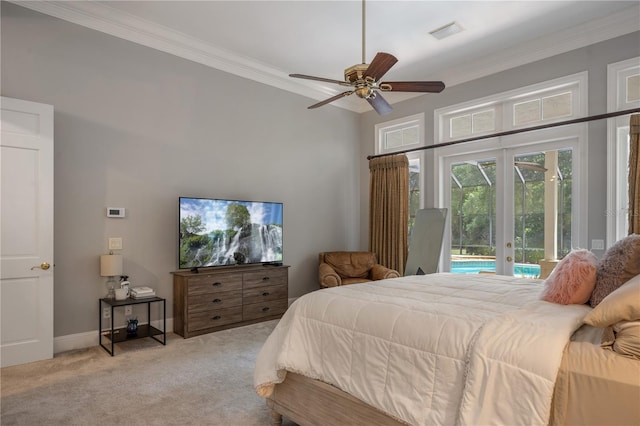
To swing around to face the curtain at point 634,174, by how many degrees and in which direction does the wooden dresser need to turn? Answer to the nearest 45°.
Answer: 0° — it already faces it

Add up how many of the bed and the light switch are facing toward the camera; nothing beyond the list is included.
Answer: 1

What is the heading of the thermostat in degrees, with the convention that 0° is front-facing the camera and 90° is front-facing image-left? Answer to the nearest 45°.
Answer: approximately 0°

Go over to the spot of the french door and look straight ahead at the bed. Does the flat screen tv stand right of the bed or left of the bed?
right

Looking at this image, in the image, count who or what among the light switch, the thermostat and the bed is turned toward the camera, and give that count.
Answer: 2

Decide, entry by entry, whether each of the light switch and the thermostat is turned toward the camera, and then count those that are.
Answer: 2

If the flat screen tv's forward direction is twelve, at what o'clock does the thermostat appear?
The thermostat is roughly at 4 o'clock from the flat screen tv.

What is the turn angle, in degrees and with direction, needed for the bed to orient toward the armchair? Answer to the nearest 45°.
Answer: approximately 45° to its right

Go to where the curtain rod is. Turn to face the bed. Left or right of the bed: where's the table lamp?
right

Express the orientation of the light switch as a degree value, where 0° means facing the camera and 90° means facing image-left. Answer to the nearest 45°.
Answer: approximately 0°

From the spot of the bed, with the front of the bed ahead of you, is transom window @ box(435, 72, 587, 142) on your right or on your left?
on your right

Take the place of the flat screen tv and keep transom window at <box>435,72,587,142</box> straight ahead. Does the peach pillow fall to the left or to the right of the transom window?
right

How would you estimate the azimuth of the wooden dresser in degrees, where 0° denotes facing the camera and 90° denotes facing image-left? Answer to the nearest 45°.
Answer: approximately 315°

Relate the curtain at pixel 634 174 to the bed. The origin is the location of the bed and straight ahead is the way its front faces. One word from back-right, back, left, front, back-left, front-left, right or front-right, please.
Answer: right

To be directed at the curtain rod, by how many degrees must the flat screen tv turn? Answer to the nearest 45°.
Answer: approximately 45° to its left
